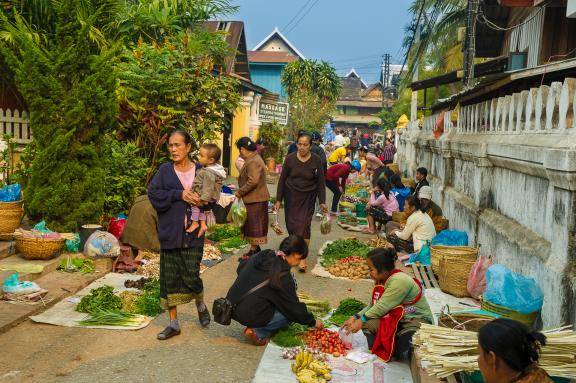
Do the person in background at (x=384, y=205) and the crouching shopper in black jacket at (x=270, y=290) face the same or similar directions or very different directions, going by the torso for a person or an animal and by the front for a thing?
very different directions

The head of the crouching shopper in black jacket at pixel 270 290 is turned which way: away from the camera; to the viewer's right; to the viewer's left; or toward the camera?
to the viewer's right

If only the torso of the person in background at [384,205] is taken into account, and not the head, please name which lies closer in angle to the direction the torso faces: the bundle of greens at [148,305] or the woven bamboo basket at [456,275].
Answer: the bundle of greens

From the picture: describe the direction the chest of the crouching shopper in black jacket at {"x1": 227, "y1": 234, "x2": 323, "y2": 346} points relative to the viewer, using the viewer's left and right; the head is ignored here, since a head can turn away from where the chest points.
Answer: facing to the right of the viewer

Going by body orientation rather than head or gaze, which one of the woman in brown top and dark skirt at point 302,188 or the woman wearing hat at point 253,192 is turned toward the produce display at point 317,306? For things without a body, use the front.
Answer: the woman in brown top and dark skirt

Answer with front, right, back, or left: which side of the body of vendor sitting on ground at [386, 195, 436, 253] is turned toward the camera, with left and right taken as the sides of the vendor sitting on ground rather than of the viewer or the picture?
left

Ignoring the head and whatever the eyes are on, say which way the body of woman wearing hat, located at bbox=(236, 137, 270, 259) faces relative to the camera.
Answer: to the viewer's left

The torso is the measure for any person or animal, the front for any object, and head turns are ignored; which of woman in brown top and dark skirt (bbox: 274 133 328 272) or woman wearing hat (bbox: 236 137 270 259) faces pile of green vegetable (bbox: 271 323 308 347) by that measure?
the woman in brown top and dark skirt

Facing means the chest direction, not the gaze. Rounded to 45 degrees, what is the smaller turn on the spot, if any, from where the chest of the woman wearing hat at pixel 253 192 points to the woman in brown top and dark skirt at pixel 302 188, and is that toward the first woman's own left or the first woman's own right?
approximately 180°

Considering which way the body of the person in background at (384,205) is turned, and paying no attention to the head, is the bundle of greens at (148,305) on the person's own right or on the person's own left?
on the person's own left

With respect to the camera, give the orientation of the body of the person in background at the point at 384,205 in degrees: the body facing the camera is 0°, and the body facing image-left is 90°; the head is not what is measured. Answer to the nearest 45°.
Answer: approximately 90°

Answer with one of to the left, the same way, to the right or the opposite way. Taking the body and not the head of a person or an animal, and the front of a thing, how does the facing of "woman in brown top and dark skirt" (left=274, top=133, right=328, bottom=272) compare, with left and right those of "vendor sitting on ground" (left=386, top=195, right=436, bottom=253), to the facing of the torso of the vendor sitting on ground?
to the left
